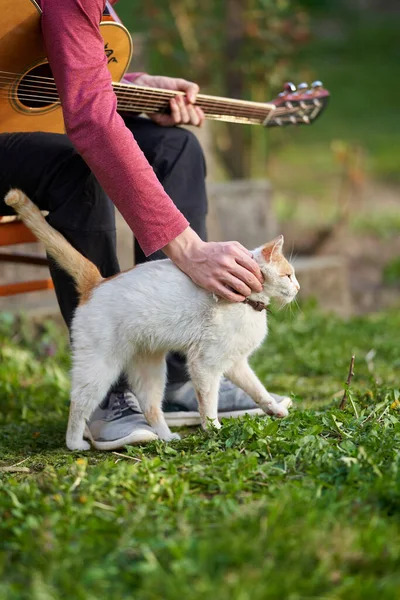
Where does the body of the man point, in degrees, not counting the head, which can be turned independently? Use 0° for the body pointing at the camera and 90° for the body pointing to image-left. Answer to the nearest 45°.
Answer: approximately 315°

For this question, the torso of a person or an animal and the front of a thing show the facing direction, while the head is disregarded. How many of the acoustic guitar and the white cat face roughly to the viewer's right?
1

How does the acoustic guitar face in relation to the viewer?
toward the camera

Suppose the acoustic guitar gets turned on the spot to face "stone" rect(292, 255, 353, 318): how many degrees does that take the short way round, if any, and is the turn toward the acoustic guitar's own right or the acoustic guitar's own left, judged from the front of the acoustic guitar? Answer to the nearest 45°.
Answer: approximately 135° to the acoustic guitar's own left

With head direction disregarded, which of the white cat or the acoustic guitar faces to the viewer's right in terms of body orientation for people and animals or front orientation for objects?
the white cat

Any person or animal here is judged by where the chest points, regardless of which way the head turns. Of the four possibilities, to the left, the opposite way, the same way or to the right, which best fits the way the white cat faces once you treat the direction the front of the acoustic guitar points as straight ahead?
to the left

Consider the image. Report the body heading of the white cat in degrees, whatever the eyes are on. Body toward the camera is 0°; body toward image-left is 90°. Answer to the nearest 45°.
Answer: approximately 270°
